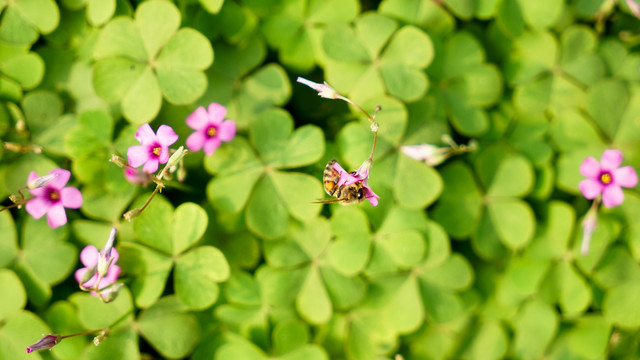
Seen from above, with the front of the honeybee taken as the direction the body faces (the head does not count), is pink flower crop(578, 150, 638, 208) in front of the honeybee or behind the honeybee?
in front

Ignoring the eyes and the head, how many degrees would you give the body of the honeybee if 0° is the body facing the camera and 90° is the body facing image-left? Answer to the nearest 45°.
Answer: approximately 270°

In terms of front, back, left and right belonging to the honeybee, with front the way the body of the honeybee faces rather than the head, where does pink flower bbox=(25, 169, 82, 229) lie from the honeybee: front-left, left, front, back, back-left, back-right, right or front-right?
back
